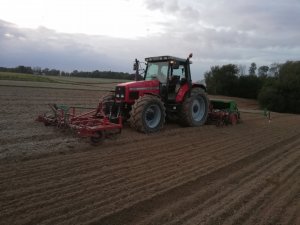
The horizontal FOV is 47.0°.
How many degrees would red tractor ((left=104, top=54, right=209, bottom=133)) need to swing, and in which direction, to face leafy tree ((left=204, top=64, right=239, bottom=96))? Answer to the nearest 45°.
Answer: approximately 135° to its right

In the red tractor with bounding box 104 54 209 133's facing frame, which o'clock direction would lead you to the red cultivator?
The red cultivator is roughly at 12 o'clock from the red tractor.

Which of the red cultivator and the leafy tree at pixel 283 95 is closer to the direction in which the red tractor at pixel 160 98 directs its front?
the red cultivator

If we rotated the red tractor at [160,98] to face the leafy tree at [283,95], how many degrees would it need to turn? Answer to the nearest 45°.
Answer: approximately 180°

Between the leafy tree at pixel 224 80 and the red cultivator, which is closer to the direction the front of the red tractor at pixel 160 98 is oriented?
the red cultivator

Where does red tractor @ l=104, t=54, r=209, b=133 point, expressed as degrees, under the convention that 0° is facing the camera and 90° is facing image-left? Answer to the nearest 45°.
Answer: approximately 45°

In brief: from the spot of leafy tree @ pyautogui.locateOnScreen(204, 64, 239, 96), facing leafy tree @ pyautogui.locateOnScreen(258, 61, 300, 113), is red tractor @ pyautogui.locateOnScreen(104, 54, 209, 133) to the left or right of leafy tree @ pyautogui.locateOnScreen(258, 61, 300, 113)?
right

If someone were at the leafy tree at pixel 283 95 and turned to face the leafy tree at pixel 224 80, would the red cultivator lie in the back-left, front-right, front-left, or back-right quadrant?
back-left
